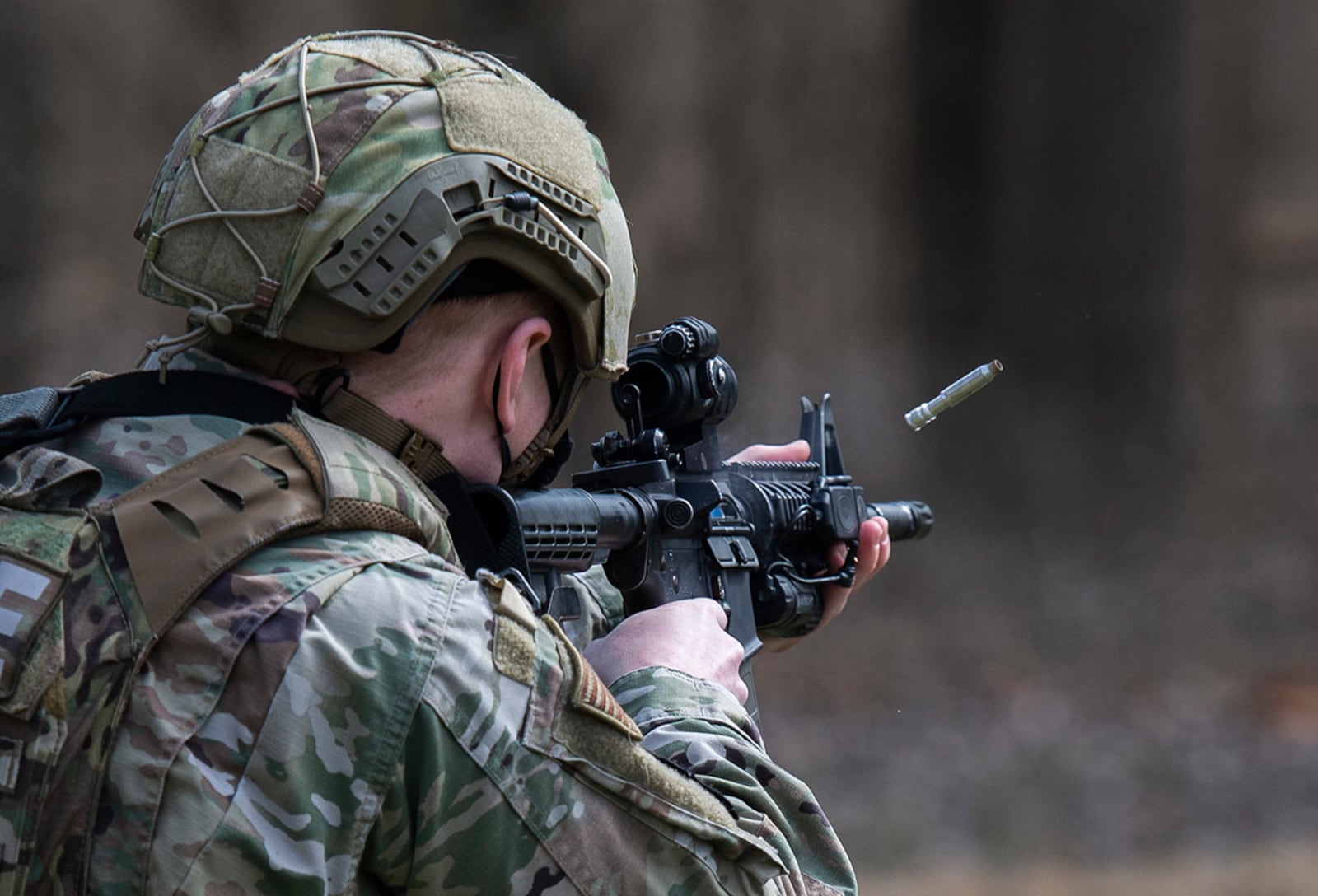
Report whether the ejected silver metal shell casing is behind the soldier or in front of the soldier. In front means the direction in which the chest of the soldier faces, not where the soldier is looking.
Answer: in front

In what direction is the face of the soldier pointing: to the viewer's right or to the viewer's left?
to the viewer's right

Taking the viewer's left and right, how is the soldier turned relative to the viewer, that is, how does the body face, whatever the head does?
facing away from the viewer and to the right of the viewer
